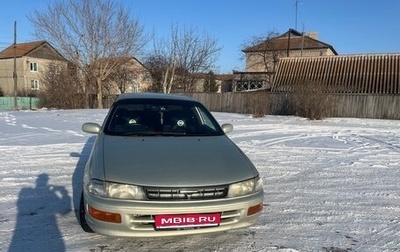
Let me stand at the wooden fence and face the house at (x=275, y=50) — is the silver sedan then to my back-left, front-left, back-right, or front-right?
back-left

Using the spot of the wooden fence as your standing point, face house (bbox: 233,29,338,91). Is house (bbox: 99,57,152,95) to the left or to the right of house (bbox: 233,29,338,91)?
left

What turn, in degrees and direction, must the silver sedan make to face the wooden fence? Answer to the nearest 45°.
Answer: approximately 135° to its left

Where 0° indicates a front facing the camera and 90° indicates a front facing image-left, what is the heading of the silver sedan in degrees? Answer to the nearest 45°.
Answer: approximately 0°

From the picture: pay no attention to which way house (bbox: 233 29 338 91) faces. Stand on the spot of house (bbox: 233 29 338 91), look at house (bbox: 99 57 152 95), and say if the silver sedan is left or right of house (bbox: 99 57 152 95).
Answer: left

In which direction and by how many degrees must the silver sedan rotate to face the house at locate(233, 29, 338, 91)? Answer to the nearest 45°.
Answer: approximately 180°

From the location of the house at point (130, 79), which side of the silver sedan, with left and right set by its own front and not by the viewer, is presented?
back
